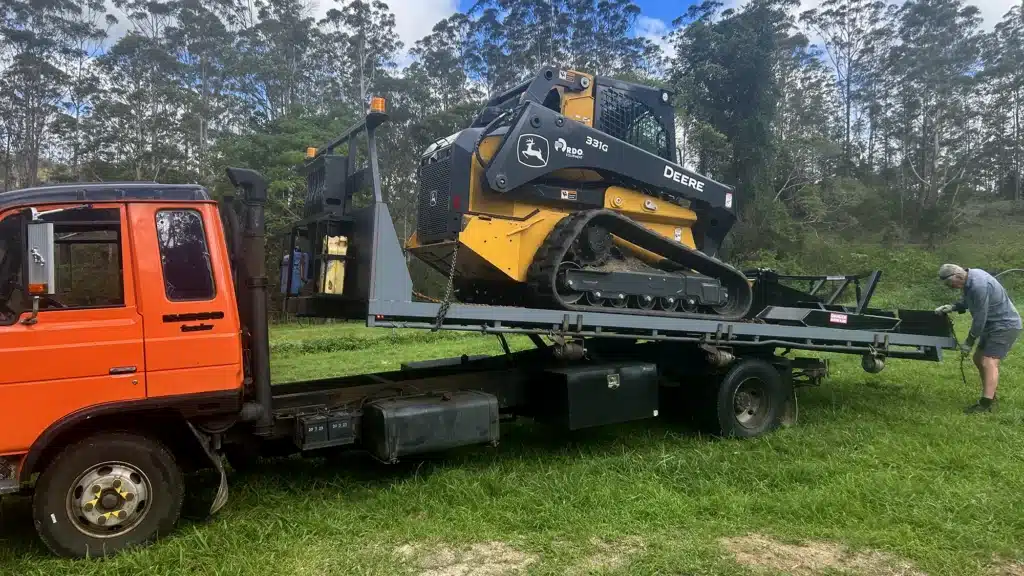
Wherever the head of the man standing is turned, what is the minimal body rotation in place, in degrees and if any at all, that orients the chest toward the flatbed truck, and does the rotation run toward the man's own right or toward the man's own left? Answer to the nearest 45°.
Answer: approximately 45° to the man's own left

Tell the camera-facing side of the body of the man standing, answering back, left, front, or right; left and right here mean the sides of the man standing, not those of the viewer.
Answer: left
